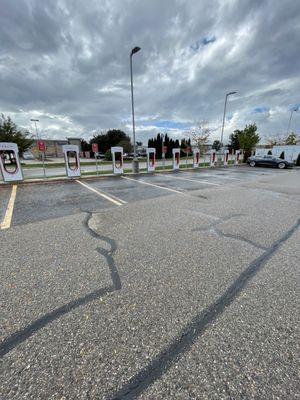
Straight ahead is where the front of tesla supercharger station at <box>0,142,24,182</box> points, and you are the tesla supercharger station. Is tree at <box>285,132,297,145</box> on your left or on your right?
on your left

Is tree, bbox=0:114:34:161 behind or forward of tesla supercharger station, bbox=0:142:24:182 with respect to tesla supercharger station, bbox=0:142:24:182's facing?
behind

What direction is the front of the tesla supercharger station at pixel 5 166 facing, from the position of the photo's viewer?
facing the viewer

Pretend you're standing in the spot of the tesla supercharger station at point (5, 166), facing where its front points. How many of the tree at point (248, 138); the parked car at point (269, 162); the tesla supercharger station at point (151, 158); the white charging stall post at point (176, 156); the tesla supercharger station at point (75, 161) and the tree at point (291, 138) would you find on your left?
6

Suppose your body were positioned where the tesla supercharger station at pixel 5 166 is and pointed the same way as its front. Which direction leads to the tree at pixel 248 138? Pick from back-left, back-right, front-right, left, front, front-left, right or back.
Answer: left

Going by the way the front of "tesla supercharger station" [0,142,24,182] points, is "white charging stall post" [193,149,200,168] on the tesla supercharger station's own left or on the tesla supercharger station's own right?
on the tesla supercharger station's own left

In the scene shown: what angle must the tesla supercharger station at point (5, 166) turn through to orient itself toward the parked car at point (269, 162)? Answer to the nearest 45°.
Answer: approximately 90° to its left

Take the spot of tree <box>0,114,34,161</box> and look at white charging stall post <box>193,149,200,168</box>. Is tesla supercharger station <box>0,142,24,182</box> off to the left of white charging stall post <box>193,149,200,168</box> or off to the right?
right

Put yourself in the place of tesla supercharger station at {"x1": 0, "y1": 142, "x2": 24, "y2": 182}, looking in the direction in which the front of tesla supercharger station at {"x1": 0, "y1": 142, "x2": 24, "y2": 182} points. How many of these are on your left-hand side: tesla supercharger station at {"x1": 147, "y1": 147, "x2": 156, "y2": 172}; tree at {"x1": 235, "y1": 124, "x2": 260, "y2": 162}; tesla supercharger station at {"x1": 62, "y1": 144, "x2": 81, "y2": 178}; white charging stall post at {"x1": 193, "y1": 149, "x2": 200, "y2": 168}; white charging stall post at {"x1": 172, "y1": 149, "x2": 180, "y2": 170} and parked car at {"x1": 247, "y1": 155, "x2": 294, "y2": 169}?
6

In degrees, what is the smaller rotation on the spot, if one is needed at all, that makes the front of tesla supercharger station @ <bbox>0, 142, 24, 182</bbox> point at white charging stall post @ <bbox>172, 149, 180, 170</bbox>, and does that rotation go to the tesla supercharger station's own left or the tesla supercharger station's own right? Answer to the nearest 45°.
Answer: approximately 90° to the tesla supercharger station's own left

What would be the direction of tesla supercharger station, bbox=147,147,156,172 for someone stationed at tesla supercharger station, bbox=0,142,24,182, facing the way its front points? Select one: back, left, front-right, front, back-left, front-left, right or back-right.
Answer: left

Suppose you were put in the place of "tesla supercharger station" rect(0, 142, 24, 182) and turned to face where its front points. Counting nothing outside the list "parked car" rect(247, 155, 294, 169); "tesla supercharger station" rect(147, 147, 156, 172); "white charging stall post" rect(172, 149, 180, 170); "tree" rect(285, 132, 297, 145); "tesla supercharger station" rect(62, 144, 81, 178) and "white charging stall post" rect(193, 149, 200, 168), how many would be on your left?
6

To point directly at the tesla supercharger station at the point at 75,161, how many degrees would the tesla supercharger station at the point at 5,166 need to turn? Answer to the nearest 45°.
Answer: approximately 90° to its left
